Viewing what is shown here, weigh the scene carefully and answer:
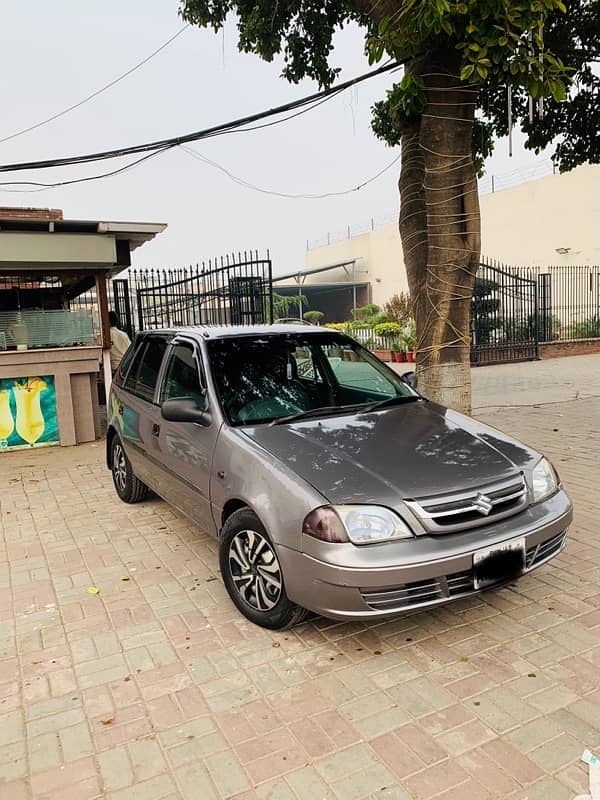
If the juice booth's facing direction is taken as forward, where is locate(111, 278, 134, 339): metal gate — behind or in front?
behind

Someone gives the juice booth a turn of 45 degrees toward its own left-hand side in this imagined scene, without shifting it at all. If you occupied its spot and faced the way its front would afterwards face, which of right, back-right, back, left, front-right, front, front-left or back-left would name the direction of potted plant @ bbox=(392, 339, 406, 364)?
left

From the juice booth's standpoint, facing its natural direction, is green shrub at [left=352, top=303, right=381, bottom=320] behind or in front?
behind

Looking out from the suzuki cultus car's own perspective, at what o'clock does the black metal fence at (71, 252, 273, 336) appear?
The black metal fence is roughly at 7 o'clock from the suzuki cultus car.

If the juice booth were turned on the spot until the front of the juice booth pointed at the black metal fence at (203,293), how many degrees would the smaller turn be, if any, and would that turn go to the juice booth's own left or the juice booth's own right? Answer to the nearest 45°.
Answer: approximately 135° to the juice booth's own left

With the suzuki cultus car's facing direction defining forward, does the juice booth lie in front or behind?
behind

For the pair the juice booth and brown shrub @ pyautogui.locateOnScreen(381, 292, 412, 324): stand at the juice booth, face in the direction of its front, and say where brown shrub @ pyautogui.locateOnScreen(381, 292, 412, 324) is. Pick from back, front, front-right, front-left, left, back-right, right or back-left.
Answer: back-left

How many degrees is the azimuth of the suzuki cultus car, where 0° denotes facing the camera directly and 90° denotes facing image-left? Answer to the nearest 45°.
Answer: approximately 315°

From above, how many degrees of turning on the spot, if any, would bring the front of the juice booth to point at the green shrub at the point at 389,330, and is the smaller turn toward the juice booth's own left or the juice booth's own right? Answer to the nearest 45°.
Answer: approximately 135° to the juice booth's own left

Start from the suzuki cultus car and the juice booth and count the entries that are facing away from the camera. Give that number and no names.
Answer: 0
